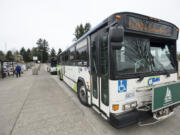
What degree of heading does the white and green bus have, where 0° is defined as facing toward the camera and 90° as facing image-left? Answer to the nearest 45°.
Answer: approximately 315°
